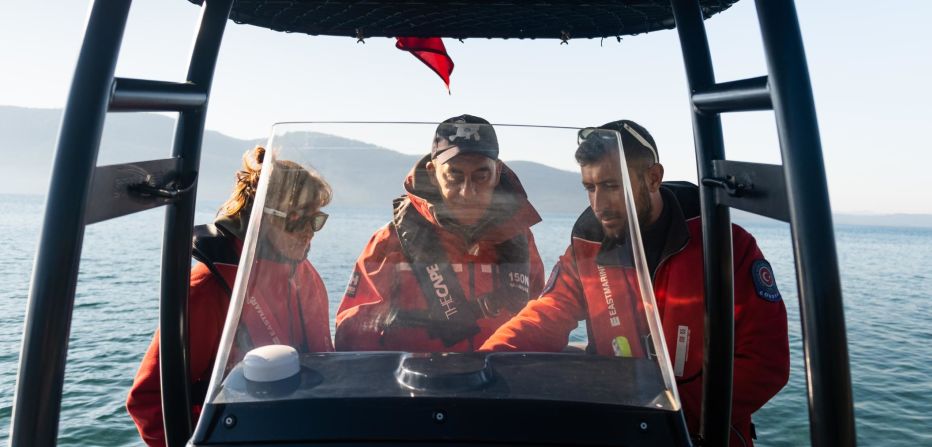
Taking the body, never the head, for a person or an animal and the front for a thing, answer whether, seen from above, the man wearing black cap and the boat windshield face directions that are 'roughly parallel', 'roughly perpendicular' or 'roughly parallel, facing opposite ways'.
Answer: roughly parallel

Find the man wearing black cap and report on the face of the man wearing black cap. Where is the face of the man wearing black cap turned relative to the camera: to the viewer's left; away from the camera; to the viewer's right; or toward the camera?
toward the camera

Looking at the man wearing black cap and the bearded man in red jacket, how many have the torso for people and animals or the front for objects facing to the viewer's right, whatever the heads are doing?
0

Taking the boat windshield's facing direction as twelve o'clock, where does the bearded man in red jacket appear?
The bearded man in red jacket is roughly at 7 o'clock from the boat windshield.

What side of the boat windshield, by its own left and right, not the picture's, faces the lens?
front

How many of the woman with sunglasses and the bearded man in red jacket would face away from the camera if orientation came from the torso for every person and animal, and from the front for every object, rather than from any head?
0

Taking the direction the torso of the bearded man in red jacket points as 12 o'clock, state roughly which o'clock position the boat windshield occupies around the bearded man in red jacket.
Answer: The boat windshield is roughly at 11 o'clock from the bearded man in red jacket.

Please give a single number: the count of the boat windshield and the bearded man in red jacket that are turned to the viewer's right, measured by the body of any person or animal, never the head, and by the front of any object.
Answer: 0

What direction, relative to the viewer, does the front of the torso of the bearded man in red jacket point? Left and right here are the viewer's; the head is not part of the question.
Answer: facing the viewer and to the left of the viewer

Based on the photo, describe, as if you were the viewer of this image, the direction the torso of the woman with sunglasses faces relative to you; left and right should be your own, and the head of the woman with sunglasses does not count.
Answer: facing the viewer and to the right of the viewer
